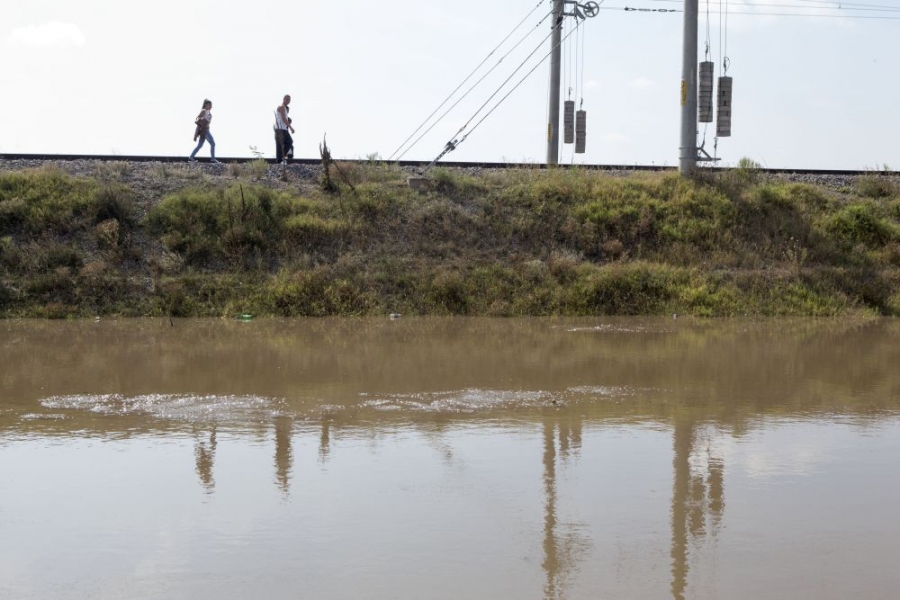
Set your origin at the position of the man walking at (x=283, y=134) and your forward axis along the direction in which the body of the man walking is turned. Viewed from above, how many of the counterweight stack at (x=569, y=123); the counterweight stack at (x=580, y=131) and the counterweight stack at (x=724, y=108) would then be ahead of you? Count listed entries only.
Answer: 3

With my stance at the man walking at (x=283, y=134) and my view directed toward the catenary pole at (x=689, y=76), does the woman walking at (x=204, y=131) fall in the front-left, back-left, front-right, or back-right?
back-right

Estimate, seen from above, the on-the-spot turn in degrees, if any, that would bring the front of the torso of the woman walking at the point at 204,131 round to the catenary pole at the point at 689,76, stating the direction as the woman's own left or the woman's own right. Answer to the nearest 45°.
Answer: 0° — they already face it

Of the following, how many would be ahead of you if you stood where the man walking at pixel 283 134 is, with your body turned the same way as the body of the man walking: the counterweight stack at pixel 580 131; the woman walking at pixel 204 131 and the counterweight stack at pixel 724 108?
2

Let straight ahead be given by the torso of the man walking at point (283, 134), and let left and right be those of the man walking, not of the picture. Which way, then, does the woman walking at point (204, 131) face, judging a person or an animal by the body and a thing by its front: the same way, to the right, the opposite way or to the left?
the same way

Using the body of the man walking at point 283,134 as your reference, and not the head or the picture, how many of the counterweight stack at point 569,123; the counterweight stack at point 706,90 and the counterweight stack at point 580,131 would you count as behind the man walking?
0

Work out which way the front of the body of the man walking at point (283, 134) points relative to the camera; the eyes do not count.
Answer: to the viewer's right

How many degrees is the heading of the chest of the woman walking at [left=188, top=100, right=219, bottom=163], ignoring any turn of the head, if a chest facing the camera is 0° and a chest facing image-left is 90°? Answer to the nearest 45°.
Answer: approximately 270°

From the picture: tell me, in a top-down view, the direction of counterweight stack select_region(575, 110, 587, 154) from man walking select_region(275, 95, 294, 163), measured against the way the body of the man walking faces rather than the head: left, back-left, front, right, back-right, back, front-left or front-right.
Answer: front

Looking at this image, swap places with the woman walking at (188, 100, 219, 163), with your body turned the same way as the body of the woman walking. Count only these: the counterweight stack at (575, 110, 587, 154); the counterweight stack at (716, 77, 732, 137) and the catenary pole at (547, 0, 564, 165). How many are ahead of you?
3

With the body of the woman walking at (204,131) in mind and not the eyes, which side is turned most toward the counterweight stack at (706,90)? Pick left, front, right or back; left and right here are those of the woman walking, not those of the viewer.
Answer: front

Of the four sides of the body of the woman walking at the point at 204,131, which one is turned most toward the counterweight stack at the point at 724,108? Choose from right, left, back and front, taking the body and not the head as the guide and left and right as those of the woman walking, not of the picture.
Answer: front

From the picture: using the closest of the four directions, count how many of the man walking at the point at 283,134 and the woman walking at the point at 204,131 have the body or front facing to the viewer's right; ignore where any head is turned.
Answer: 2

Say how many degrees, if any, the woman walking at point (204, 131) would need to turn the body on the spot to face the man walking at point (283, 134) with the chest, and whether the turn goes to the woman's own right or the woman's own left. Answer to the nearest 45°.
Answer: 0° — they already face them

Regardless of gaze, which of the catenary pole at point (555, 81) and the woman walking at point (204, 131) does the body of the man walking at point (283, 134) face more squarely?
the catenary pole
